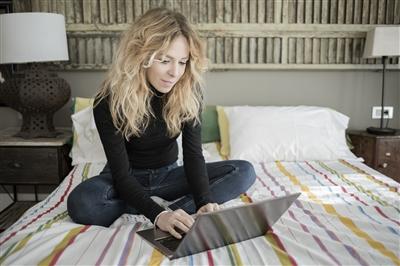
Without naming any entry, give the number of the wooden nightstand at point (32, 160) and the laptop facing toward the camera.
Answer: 1

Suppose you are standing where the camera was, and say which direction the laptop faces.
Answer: facing away from the viewer and to the left of the viewer

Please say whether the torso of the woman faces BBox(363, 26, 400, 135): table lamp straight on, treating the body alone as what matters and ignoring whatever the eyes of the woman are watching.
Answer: no

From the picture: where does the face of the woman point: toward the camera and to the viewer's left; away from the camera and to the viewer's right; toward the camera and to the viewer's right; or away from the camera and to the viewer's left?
toward the camera and to the viewer's right

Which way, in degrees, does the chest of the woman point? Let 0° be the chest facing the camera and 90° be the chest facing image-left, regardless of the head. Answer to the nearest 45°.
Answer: approximately 315°

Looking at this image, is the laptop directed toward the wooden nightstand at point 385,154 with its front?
no

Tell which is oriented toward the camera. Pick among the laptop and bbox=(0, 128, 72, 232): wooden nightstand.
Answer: the wooden nightstand

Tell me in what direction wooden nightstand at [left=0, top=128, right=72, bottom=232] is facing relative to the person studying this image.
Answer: facing the viewer

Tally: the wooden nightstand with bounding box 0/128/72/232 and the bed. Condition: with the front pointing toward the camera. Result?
2

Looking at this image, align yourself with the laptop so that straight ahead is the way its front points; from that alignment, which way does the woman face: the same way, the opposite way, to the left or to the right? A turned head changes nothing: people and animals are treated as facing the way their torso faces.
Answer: the opposite way

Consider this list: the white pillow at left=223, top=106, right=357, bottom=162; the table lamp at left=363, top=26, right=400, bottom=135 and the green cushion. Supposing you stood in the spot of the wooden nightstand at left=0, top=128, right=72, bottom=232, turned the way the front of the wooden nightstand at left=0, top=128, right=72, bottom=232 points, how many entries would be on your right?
0

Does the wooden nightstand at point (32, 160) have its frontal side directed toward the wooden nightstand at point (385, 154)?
no

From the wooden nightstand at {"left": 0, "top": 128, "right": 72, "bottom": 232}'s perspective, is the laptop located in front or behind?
in front
